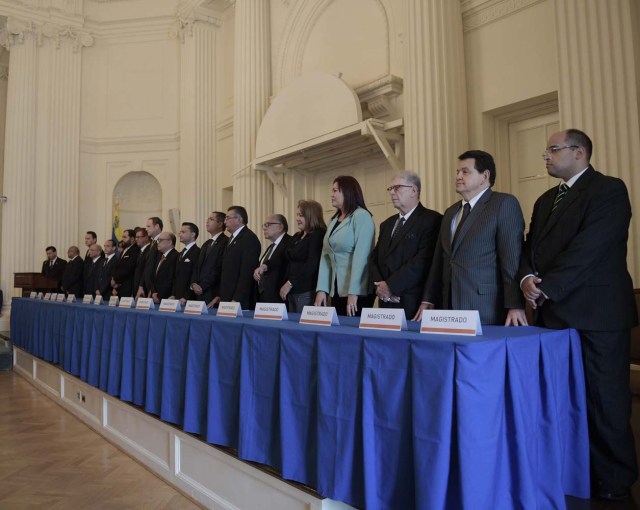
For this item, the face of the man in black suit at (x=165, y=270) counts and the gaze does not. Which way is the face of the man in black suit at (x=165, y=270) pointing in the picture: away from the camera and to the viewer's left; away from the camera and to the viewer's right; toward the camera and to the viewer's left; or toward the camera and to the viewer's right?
toward the camera and to the viewer's left

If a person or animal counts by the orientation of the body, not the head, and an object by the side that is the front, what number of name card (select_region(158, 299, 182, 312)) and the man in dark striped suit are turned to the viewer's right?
0

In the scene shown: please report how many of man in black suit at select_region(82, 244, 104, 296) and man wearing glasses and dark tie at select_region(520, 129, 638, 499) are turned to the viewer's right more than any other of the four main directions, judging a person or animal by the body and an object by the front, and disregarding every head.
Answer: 0

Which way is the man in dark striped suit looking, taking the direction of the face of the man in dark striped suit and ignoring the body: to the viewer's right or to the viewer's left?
to the viewer's left

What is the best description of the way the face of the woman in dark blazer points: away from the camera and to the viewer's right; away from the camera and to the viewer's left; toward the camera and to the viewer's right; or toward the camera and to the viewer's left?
toward the camera and to the viewer's left

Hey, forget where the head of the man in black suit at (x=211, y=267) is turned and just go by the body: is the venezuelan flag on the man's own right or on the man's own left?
on the man's own right

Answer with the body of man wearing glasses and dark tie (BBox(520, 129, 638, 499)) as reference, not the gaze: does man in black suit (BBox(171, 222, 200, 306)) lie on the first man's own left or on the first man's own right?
on the first man's own right

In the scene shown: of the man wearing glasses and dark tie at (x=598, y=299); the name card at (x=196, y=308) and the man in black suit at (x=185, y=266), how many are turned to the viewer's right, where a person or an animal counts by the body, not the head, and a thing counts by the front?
0

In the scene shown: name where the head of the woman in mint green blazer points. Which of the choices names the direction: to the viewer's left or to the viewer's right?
to the viewer's left
